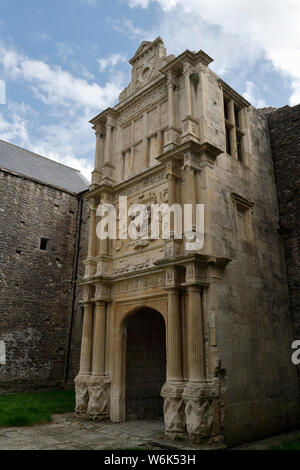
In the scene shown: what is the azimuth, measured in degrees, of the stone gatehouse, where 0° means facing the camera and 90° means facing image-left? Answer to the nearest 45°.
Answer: approximately 45°

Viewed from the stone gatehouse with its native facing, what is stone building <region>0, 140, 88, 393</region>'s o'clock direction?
The stone building is roughly at 3 o'clock from the stone gatehouse.
